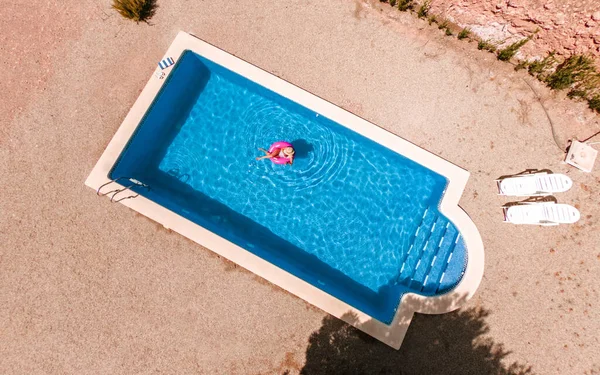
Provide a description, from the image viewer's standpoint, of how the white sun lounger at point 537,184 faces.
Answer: facing to the left of the viewer

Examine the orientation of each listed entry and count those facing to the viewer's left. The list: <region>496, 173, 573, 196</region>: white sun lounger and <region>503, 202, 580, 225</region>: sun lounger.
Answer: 2

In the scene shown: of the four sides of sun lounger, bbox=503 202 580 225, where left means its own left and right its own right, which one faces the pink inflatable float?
front

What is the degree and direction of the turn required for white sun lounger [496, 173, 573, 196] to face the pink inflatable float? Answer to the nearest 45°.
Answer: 0° — it already faces it

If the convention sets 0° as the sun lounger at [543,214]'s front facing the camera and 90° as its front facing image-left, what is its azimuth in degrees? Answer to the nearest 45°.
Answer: approximately 90°
